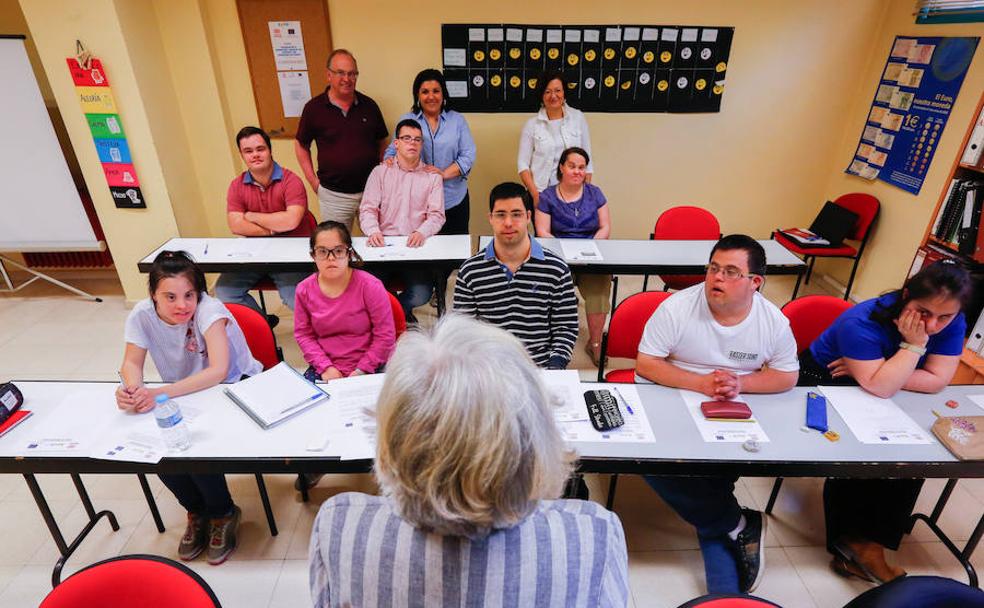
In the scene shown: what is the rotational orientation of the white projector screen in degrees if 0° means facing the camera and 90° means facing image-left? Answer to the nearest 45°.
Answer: approximately 0°

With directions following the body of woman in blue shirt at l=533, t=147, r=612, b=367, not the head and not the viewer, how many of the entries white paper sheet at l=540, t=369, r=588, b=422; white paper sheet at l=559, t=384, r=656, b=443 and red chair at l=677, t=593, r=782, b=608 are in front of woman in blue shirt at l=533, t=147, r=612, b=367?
3

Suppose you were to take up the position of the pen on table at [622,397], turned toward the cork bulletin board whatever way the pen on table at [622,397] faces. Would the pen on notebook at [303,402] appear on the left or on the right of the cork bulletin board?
left

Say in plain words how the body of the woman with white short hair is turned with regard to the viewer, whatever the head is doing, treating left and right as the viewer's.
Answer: facing away from the viewer

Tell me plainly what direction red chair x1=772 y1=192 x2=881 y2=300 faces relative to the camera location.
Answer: facing to the left of the viewer

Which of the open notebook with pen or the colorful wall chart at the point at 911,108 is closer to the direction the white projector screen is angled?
the open notebook with pen

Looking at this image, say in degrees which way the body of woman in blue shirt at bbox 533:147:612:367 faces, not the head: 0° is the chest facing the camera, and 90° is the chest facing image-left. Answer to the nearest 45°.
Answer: approximately 0°

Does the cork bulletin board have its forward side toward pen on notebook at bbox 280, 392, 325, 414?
yes

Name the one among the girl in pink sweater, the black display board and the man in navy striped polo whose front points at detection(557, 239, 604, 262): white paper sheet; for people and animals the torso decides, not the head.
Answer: the black display board

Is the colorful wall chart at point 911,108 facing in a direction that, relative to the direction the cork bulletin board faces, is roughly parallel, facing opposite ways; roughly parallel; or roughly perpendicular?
roughly perpendicular
